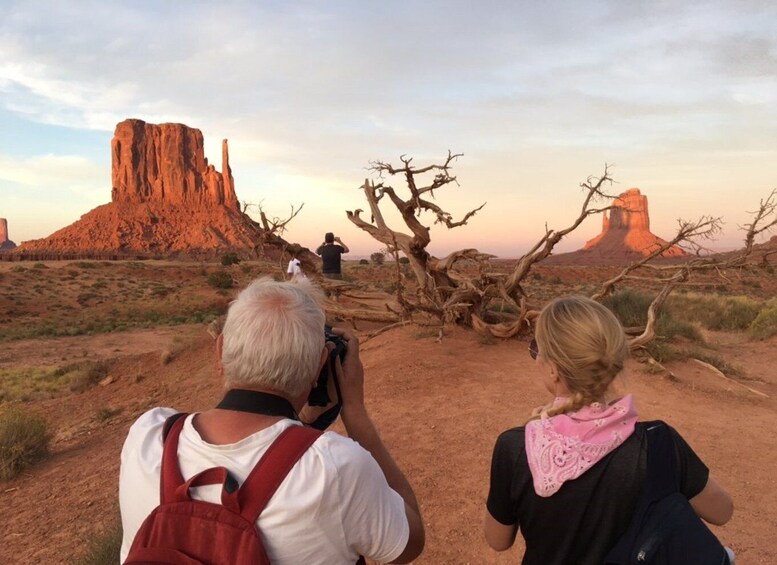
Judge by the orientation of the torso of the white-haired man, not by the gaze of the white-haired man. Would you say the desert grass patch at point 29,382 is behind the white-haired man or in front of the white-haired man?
in front

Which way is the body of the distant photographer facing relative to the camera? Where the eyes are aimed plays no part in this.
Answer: away from the camera

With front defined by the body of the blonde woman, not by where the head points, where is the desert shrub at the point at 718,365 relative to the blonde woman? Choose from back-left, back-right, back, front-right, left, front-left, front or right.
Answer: front

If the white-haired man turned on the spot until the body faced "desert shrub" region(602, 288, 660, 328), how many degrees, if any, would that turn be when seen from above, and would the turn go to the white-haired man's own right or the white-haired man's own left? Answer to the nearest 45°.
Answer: approximately 45° to the white-haired man's own right

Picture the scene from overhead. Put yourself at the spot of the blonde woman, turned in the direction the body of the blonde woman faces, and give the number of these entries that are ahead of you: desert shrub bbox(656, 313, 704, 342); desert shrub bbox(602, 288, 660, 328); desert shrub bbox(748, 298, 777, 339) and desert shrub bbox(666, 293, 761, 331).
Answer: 4

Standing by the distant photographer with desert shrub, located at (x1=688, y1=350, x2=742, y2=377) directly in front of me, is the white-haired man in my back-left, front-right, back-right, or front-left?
front-right

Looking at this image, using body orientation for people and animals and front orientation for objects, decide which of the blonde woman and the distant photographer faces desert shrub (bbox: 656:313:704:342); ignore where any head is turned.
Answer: the blonde woman

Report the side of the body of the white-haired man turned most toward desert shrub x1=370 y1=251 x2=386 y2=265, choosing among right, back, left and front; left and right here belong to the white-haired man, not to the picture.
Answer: front

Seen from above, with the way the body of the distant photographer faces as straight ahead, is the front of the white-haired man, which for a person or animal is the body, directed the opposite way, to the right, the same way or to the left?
the same way

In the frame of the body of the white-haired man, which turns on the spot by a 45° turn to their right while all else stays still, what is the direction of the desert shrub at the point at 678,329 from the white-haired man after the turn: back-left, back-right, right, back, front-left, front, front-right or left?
front

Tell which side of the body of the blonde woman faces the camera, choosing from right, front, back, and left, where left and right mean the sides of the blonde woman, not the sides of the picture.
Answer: back

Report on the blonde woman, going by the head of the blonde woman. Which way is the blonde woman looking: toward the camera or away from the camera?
away from the camera

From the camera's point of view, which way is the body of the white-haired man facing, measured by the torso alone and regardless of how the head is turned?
away from the camera

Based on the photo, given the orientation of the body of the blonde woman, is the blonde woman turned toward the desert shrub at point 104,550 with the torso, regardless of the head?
no

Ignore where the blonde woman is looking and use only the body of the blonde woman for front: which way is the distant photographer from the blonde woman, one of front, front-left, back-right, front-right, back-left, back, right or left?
front-left
